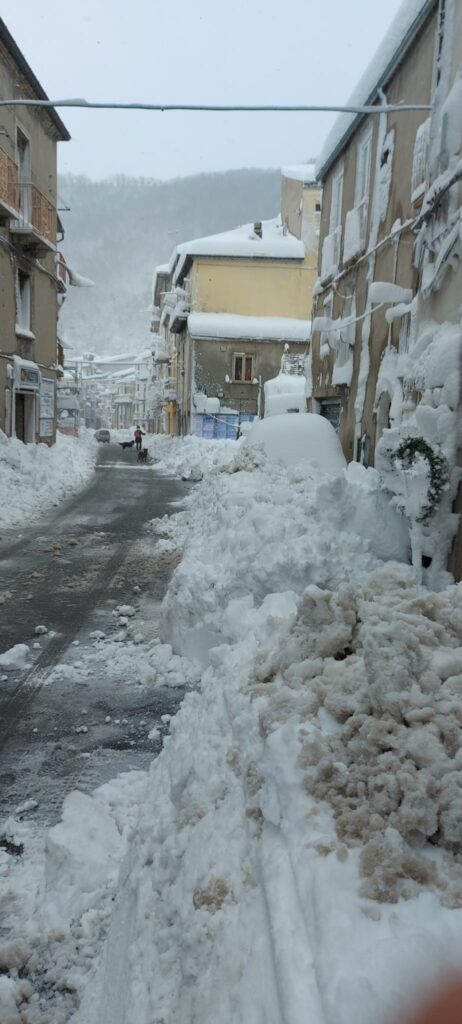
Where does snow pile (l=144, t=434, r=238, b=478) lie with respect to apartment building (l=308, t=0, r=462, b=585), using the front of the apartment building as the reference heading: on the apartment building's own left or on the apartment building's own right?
on the apartment building's own right

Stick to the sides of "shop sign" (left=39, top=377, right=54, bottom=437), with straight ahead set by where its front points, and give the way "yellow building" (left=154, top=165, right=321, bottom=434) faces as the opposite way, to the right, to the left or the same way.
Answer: to the right
